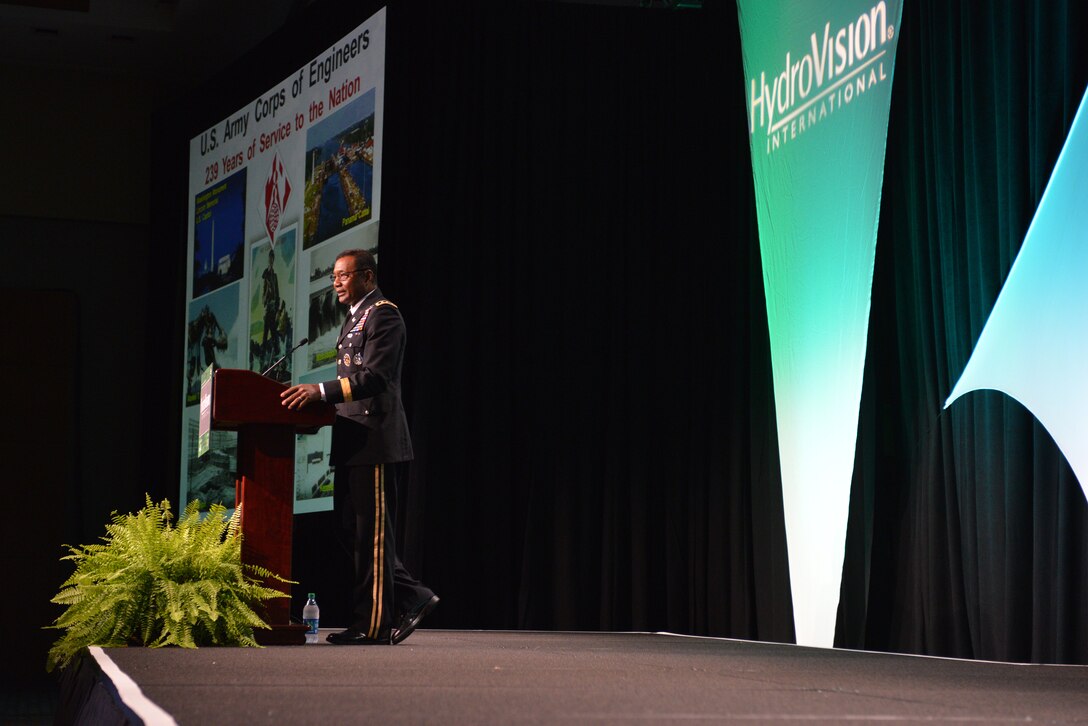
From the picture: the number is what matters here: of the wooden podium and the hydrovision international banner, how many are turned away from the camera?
0

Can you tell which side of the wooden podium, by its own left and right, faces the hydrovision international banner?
back

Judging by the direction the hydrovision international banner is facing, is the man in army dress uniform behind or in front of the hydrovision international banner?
in front

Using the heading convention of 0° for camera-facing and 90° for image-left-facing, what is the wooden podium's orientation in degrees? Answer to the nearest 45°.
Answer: approximately 90°

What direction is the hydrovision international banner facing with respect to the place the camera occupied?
facing the viewer and to the left of the viewer
